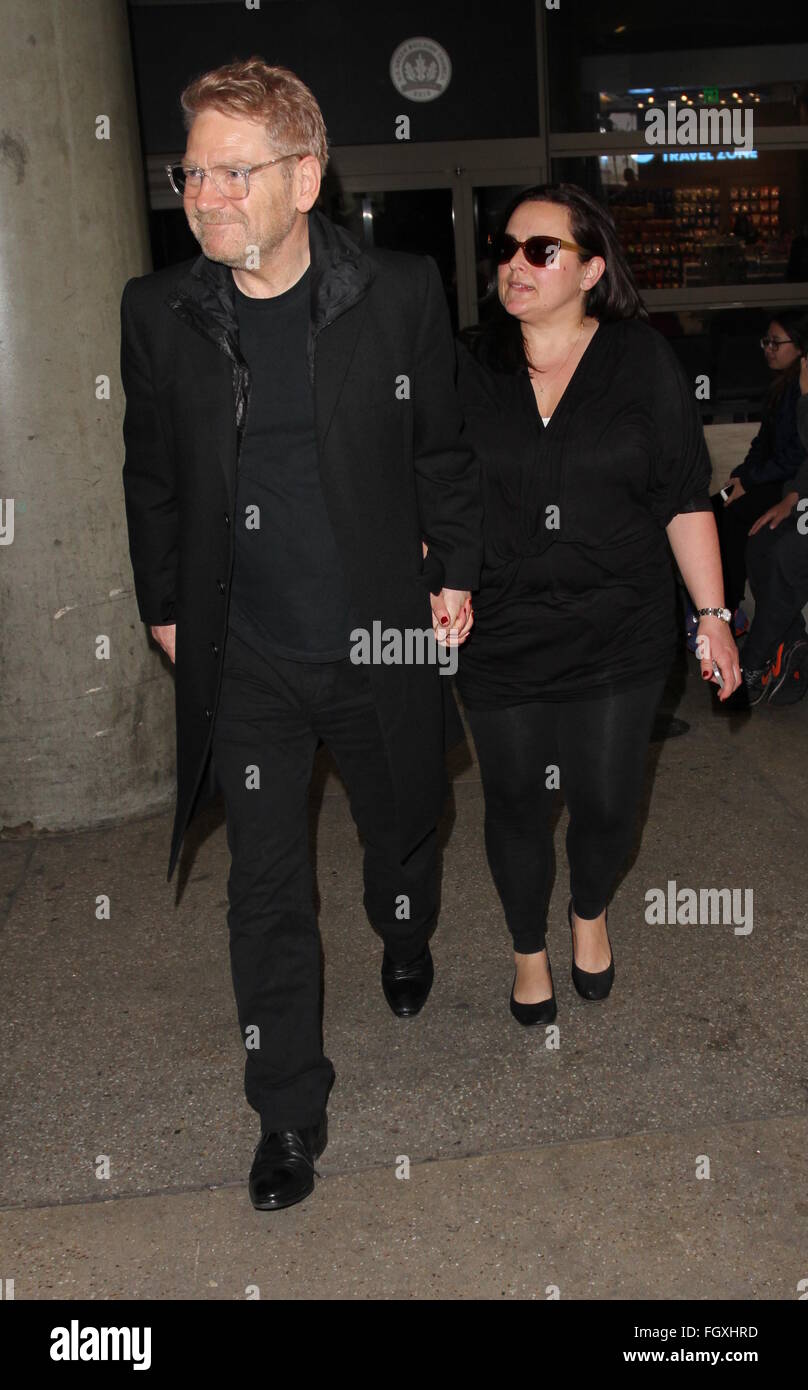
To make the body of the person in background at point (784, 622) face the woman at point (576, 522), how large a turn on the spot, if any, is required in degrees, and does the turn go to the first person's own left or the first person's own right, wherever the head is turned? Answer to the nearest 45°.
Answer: approximately 90° to the first person's own left

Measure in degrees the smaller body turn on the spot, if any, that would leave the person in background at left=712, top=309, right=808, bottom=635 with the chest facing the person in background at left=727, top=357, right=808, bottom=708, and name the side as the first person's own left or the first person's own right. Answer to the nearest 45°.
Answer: approximately 90° to the first person's own left

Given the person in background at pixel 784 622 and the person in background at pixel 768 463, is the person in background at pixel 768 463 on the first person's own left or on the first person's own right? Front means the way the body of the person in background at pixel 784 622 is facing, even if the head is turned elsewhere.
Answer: on the first person's own right

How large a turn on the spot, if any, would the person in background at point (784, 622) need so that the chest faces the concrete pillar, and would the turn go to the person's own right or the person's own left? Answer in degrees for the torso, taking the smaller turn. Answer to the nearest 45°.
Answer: approximately 45° to the person's own left

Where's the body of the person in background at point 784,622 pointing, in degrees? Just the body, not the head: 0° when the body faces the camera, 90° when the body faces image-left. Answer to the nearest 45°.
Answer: approximately 90°

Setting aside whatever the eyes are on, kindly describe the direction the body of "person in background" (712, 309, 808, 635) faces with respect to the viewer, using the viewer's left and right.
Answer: facing to the left of the viewer
